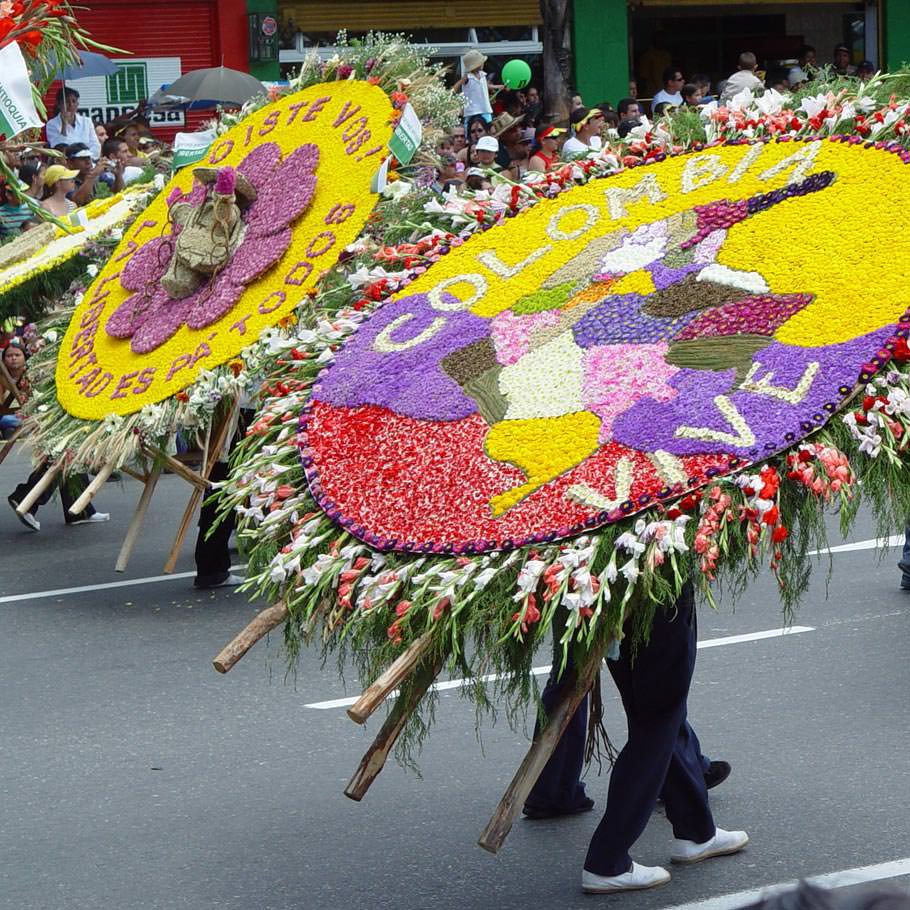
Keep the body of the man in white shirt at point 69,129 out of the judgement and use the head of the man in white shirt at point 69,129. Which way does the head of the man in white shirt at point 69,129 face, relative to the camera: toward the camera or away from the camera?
toward the camera

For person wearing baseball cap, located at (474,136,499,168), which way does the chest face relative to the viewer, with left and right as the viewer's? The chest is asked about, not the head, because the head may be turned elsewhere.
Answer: facing the viewer

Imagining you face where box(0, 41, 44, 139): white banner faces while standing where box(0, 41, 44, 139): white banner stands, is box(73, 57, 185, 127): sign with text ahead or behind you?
behind

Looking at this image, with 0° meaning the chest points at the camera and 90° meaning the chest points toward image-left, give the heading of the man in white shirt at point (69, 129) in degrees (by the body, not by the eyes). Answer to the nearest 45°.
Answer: approximately 0°

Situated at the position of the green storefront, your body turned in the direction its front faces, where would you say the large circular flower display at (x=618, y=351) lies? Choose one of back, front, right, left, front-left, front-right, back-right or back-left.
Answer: front

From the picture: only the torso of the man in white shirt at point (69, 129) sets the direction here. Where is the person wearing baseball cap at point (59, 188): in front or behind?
in front

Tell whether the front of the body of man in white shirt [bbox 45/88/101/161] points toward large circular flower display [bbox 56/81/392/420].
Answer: yes

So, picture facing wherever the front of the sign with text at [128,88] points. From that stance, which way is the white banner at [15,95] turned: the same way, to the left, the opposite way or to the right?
the same way

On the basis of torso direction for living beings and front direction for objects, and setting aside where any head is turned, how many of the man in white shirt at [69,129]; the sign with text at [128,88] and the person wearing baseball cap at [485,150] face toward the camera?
3

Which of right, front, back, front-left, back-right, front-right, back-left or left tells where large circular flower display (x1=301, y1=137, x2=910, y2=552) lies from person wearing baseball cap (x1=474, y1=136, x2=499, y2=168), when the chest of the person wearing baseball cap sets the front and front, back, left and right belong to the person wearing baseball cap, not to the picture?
front

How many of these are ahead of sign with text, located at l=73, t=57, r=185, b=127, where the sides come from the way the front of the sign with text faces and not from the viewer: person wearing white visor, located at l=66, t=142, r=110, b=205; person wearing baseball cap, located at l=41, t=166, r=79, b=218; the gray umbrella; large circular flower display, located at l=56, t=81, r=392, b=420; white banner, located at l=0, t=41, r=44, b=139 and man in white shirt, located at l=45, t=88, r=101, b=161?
6

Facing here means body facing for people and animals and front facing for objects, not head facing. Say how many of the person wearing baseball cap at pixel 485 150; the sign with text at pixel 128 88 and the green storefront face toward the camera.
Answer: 3

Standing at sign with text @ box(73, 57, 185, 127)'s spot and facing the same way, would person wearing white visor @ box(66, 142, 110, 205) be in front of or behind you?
in front

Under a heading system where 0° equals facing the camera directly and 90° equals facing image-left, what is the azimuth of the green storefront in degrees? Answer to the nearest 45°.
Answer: approximately 0°

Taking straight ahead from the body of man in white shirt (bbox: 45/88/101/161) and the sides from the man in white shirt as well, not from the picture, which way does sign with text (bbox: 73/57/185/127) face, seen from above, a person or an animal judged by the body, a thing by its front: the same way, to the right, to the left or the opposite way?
the same way

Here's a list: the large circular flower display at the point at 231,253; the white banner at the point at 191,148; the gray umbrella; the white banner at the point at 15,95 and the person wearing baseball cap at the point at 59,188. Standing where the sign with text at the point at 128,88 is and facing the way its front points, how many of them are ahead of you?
5

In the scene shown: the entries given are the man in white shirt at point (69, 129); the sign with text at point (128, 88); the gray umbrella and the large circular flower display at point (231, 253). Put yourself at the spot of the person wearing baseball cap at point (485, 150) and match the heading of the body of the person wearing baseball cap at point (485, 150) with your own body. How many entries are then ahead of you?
1

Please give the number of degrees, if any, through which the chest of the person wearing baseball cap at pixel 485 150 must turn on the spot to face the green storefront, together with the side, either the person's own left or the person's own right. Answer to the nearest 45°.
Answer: approximately 180°

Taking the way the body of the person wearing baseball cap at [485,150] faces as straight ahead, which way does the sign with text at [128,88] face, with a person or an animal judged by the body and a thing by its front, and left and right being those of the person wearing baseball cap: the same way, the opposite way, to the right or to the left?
the same way
